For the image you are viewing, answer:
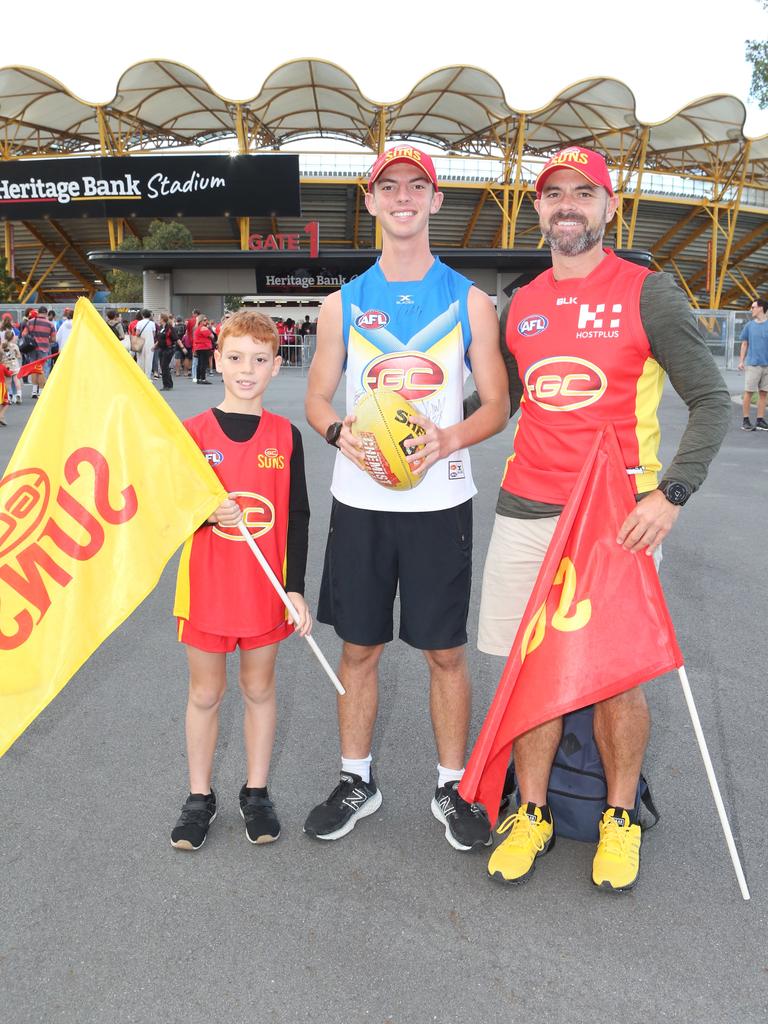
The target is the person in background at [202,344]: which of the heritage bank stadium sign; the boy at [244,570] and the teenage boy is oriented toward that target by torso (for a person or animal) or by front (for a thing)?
the heritage bank stadium sign

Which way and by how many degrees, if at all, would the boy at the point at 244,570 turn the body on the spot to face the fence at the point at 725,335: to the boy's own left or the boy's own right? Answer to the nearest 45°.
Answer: approximately 135° to the boy's own left

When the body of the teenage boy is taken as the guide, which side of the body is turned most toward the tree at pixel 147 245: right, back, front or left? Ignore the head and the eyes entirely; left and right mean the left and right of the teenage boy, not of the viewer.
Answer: back

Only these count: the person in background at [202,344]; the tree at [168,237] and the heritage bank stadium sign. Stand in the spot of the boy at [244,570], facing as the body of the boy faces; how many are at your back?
3

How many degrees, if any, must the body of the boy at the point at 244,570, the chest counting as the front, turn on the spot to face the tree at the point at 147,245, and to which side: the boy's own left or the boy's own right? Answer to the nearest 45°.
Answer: approximately 180°

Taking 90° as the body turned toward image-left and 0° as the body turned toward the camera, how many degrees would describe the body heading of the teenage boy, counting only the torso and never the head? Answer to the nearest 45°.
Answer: approximately 0°

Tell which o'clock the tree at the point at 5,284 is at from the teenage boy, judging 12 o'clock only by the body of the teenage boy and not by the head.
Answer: The tree is roughly at 5 o'clock from the teenage boy.

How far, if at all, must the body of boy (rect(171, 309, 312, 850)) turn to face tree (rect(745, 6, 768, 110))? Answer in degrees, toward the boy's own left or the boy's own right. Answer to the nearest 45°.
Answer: approximately 135° to the boy's own left
